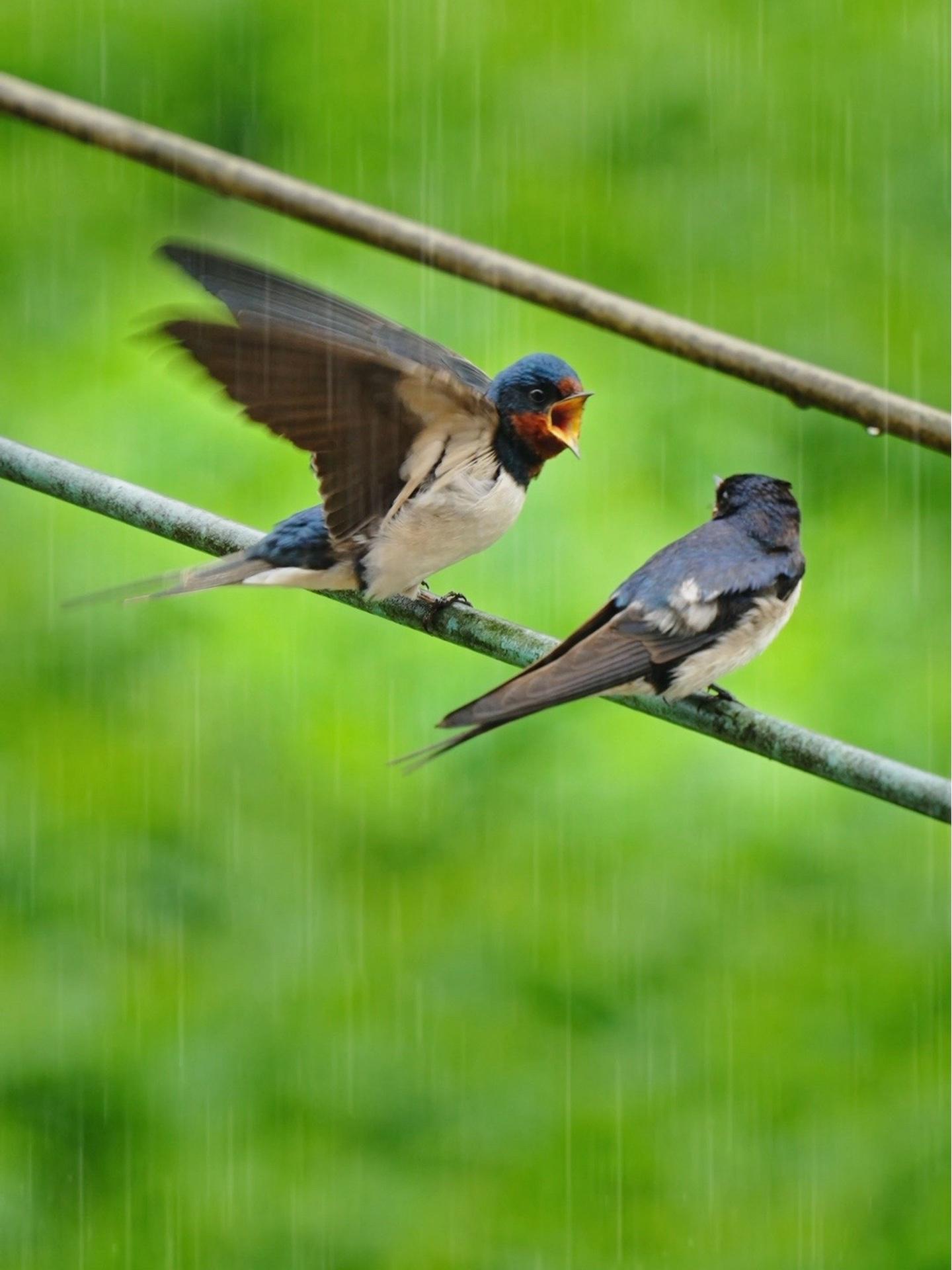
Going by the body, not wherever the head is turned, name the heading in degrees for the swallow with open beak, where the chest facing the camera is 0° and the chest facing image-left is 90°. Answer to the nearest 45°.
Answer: approximately 270°
